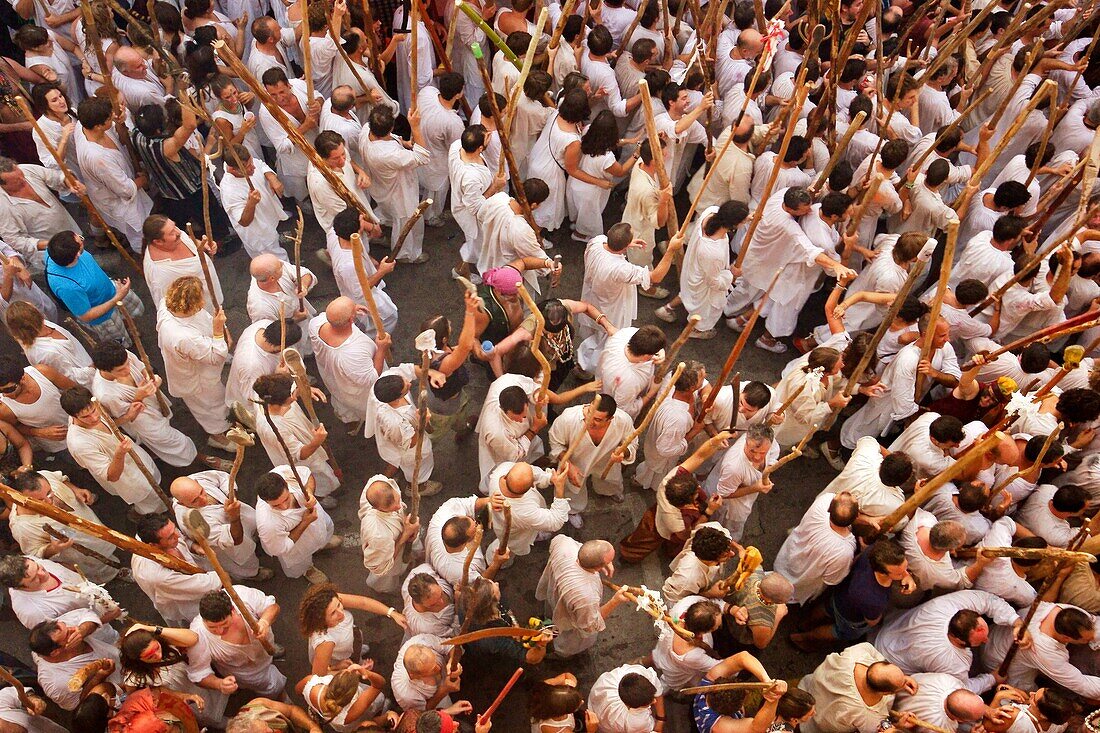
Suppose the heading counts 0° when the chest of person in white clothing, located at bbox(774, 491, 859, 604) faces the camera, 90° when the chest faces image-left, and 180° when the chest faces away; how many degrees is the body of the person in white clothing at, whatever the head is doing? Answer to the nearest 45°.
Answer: approximately 225°

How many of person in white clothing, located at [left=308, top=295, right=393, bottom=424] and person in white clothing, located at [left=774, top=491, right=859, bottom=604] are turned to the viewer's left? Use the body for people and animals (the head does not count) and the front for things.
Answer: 0

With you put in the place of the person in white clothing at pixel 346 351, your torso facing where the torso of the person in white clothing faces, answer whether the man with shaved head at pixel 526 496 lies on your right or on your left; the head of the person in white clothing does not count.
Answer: on your right

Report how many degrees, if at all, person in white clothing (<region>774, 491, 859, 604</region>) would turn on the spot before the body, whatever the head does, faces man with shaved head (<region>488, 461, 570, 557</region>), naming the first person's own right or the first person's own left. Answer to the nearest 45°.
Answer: approximately 135° to the first person's own left

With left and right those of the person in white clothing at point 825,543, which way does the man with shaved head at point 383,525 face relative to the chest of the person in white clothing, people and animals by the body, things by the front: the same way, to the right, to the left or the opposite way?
the same way

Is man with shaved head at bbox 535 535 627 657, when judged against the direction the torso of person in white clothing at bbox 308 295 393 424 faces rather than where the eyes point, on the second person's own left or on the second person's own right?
on the second person's own right

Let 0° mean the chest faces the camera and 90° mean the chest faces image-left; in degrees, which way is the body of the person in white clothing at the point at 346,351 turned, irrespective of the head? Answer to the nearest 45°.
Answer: approximately 225°

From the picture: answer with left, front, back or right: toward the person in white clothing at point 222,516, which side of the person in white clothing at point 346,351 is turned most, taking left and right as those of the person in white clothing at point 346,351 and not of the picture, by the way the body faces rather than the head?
back

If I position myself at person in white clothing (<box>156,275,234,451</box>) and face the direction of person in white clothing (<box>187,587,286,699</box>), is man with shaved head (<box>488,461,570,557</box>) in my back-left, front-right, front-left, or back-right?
front-left

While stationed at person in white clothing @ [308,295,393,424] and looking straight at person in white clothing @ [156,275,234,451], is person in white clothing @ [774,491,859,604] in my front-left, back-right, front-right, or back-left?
back-left

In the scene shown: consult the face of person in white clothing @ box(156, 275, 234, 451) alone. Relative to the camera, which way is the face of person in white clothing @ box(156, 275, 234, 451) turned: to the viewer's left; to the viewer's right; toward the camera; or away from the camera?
away from the camera
